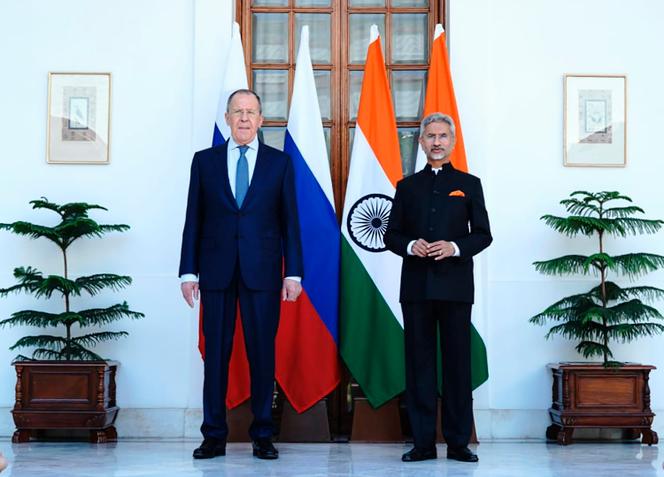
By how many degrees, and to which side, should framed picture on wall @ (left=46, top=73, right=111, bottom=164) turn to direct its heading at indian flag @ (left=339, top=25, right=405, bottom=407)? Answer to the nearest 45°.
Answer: approximately 45° to its left

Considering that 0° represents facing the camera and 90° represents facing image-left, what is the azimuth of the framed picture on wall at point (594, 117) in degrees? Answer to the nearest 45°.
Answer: approximately 0°

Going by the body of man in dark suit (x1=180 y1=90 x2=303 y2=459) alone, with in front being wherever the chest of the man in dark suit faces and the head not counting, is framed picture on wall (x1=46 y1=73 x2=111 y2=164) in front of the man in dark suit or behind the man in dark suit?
behind

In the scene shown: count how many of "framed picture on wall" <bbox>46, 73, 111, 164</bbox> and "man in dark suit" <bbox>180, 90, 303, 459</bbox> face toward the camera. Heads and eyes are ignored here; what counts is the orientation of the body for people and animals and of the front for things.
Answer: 2

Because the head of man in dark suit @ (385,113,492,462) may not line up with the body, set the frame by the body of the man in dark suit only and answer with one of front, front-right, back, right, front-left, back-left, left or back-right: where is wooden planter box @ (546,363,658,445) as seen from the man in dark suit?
back-left

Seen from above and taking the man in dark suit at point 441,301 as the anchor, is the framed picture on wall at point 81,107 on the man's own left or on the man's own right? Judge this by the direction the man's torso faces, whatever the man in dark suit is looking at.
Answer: on the man's own right

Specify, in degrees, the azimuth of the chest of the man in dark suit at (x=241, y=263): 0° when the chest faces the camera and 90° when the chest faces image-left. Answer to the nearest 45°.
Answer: approximately 0°
